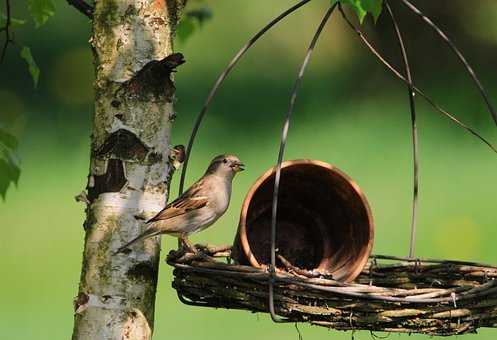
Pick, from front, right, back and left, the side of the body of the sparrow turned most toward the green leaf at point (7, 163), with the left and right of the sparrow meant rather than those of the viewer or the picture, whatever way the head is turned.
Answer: back

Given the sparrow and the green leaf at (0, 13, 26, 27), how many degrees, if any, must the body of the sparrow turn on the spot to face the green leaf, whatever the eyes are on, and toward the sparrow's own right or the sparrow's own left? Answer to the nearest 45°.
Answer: approximately 180°

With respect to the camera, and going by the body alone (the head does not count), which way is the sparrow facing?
to the viewer's right

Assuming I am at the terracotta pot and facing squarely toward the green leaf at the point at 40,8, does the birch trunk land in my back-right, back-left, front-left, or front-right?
front-left

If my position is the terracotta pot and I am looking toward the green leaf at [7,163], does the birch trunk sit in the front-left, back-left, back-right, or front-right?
front-left

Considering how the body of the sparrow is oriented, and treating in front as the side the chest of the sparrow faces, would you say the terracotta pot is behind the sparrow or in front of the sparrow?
in front
